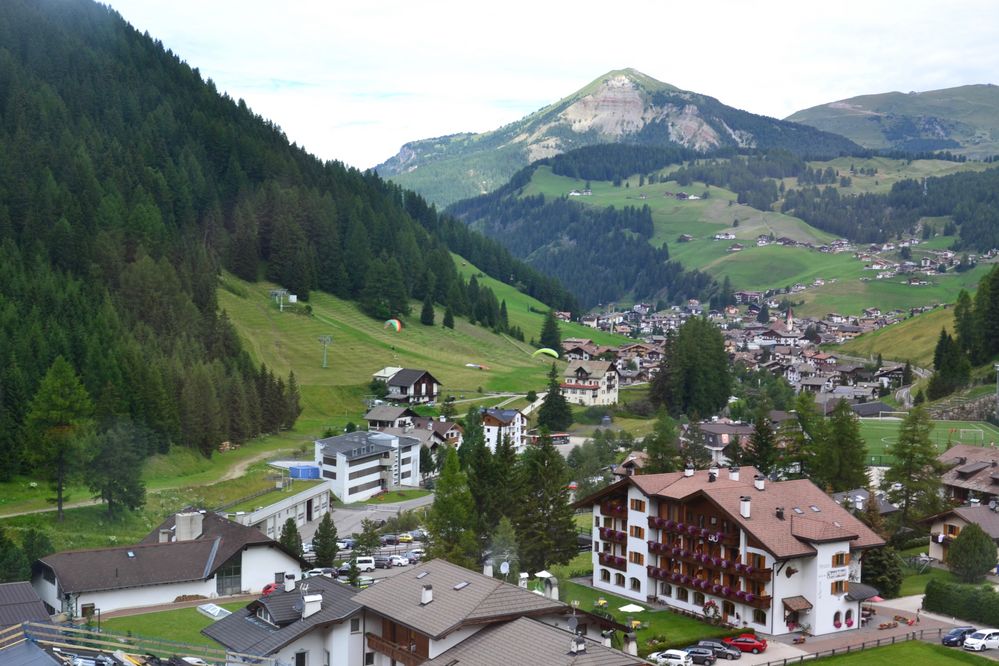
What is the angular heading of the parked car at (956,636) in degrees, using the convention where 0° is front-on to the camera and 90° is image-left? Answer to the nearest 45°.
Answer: approximately 45°

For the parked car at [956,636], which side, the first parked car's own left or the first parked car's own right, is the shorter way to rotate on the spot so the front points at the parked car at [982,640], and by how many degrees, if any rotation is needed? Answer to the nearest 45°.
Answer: approximately 90° to the first parked car's own left

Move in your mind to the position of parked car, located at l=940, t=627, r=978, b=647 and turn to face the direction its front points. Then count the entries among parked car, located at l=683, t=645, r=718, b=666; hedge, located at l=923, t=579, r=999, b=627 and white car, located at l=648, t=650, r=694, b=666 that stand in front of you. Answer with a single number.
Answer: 2

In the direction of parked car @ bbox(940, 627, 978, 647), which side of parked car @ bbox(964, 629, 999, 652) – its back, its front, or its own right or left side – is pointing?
right

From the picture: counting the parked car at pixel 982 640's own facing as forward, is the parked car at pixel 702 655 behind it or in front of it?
in front

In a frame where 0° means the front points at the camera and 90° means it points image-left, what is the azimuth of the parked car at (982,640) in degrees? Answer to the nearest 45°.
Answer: approximately 45°

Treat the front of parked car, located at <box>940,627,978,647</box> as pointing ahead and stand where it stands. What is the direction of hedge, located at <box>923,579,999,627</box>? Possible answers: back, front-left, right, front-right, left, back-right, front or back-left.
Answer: back-right

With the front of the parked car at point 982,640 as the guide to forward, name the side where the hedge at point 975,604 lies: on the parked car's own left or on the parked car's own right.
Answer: on the parked car's own right
